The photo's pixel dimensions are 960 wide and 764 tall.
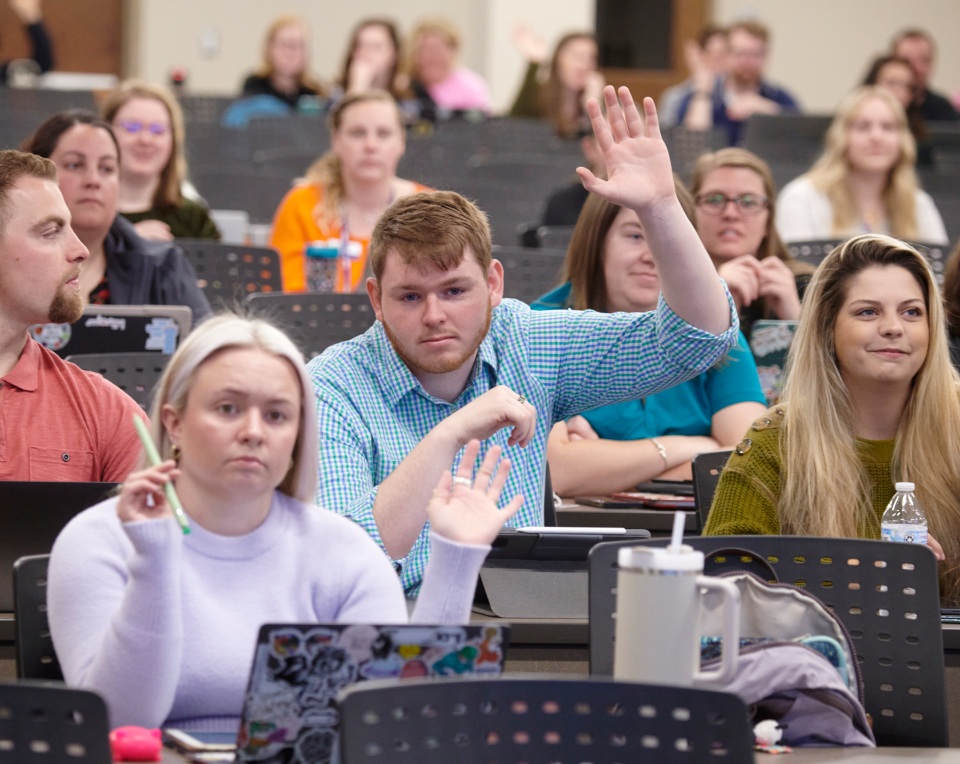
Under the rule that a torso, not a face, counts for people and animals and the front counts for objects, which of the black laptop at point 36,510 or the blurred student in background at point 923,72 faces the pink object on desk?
the blurred student in background

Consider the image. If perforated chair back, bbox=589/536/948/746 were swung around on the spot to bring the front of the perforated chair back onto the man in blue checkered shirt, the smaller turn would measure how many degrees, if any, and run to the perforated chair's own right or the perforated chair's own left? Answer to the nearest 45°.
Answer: approximately 135° to the perforated chair's own right

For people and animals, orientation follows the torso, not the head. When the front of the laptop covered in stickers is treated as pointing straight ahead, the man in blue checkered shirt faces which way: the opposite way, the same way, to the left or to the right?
the opposite way

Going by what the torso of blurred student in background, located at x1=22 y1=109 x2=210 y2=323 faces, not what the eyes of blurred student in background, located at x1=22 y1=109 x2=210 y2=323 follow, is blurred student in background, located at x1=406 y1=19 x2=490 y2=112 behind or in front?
behind

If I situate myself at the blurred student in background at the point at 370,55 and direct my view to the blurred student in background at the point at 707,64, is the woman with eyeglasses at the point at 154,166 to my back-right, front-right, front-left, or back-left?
back-right

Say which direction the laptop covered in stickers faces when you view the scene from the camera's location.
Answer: facing away from the viewer

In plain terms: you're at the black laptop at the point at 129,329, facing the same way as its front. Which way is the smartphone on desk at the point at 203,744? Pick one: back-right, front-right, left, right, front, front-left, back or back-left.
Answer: back

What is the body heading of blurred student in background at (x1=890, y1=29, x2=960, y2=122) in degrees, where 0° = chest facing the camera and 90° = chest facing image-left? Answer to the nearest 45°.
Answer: approximately 0°

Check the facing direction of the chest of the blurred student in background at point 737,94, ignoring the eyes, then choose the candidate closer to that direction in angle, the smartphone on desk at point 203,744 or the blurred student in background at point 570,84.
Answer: the smartphone on desk

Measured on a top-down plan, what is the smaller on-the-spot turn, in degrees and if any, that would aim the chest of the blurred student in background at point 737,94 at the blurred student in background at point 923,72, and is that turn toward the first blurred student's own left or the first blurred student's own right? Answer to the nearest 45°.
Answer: approximately 90° to the first blurred student's own left

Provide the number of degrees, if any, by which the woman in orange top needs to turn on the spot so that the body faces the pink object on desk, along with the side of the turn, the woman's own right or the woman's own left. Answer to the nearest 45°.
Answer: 0° — they already face it
